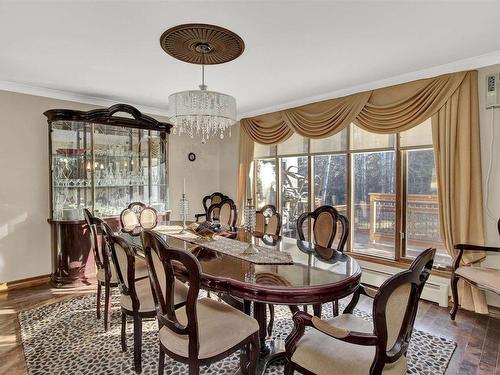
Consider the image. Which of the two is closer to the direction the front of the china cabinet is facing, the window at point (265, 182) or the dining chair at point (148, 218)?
the dining chair

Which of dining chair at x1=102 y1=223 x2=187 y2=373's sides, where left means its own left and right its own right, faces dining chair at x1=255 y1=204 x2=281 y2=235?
front

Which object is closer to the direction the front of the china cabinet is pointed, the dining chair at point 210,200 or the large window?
the large window

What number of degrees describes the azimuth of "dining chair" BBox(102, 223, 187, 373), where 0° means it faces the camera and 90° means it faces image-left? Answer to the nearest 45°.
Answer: approximately 225°

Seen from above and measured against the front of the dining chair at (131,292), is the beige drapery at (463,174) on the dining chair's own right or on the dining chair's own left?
on the dining chair's own right

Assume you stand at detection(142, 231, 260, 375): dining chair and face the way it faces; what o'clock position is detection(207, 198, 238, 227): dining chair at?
detection(207, 198, 238, 227): dining chair is roughly at 11 o'clock from detection(142, 231, 260, 375): dining chair.

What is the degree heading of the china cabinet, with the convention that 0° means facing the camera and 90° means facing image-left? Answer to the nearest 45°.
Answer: approximately 315°

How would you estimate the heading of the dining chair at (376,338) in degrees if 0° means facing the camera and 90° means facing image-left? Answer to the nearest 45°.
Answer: approximately 135°

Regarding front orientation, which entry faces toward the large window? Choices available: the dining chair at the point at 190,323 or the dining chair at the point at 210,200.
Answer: the dining chair at the point at 190,323

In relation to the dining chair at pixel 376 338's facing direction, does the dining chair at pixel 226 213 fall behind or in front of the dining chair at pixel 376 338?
in front

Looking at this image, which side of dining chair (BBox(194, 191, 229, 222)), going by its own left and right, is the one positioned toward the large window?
left

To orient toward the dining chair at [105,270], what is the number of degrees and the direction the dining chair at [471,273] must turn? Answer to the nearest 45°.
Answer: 0° — it already faces it

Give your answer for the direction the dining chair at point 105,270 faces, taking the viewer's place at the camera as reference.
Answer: facing away from the viewer and to the right of the viewer

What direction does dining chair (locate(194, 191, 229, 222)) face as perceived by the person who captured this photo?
facing the viewer and to the left of the viewer

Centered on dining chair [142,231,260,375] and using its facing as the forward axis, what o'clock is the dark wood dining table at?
The dark wood dining table is roughly at 1 o'clock from the dining chair.

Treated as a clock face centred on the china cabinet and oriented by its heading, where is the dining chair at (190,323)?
The dining chair is roughly at 1 o'clock from the china cabinet.

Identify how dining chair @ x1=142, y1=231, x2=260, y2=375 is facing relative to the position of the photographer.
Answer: facing away from the viewer and to the right of the viewer

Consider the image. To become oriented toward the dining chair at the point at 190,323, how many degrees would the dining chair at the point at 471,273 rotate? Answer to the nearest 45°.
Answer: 0° — it already faces it
